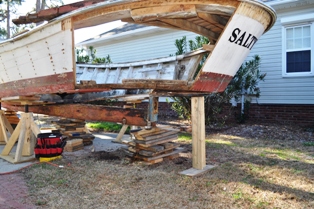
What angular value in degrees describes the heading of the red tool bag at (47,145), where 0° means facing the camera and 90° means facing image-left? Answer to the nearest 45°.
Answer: approximately 0°

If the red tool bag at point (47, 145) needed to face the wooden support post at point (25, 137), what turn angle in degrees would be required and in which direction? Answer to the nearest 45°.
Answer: approximately 135° to its right

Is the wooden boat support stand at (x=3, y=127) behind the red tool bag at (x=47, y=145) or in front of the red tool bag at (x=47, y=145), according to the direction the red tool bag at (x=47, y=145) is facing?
behind

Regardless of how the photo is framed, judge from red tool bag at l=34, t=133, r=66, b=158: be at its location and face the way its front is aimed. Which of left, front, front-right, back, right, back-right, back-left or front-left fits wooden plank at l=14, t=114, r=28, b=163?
back-right
